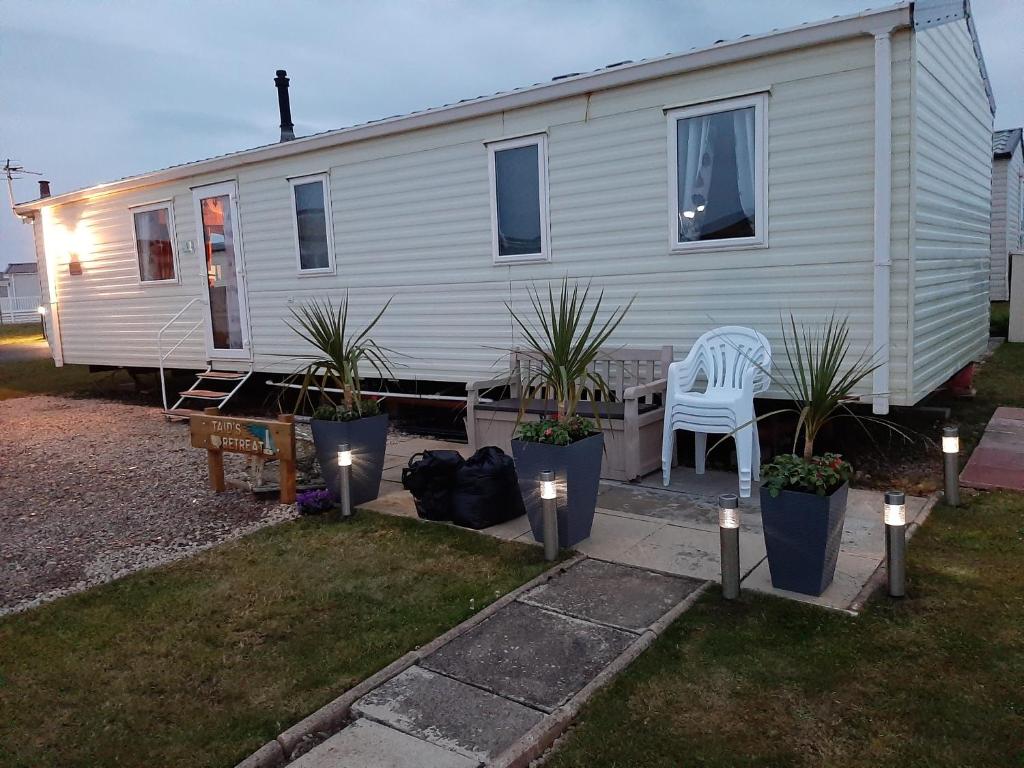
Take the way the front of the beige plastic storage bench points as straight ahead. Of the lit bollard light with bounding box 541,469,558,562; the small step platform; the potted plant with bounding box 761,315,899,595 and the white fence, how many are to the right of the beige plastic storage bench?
2

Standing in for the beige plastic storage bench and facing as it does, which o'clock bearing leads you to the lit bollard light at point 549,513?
The lit bollard light is roughly at 11 o'clock from the beige plastic storage bench.

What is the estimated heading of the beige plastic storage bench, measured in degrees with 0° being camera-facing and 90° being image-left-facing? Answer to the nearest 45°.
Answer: approximately 45°

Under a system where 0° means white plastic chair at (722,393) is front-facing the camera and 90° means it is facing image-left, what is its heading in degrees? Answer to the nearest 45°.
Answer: approximately 45°

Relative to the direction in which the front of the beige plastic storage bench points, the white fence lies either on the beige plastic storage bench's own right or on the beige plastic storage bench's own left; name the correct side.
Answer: on the beige plastic storage bench's own right

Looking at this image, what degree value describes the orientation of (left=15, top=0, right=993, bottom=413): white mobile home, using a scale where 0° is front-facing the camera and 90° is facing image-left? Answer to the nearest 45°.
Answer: approximately 45°

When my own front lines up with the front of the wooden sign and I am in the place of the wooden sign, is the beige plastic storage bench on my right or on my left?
on my left
